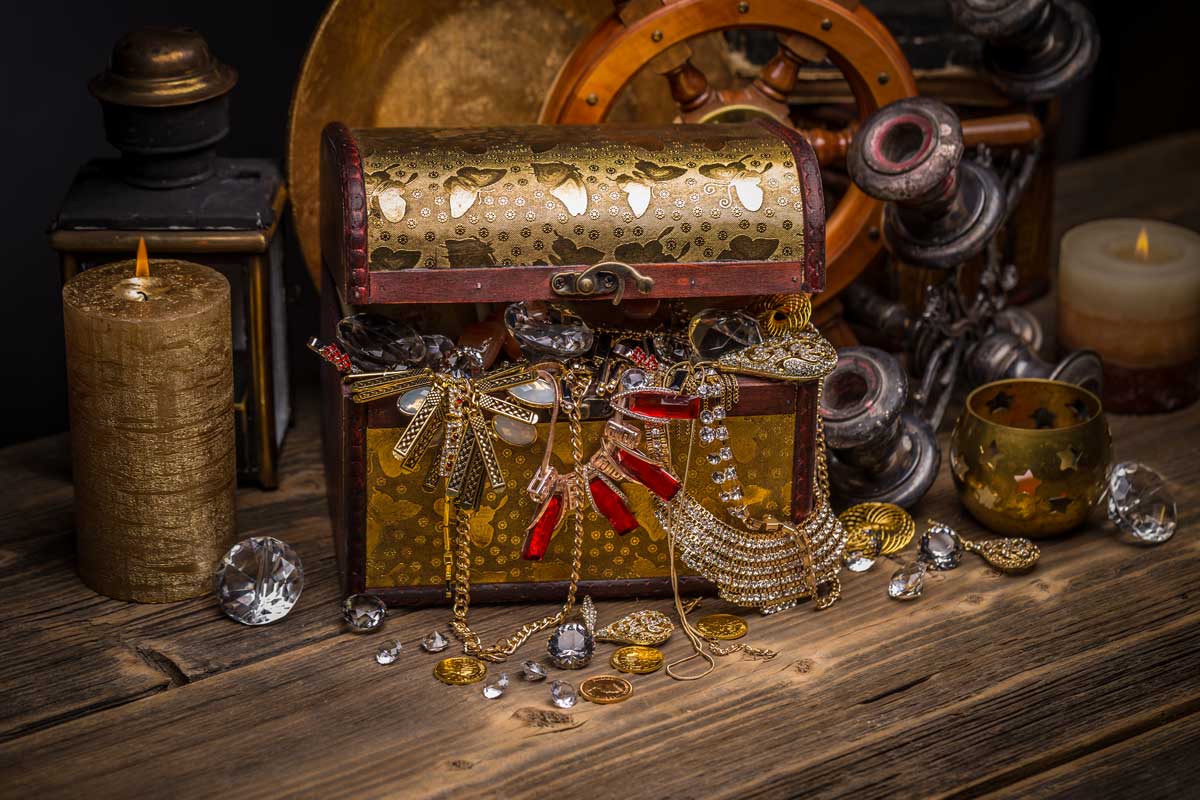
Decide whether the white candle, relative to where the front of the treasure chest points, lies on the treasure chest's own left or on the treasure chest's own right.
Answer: on the treasure chest's own left

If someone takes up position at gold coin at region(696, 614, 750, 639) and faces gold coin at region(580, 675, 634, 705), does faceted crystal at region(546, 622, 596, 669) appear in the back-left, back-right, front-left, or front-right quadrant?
front-right

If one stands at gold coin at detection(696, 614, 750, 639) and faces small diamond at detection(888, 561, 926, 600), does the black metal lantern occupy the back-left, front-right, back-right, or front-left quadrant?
back-left

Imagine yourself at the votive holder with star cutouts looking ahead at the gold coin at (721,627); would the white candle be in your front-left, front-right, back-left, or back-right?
back-right

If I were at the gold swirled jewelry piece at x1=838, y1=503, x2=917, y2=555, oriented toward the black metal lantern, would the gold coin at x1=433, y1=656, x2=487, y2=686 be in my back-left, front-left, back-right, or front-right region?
front-left

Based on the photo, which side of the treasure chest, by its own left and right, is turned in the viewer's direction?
front
